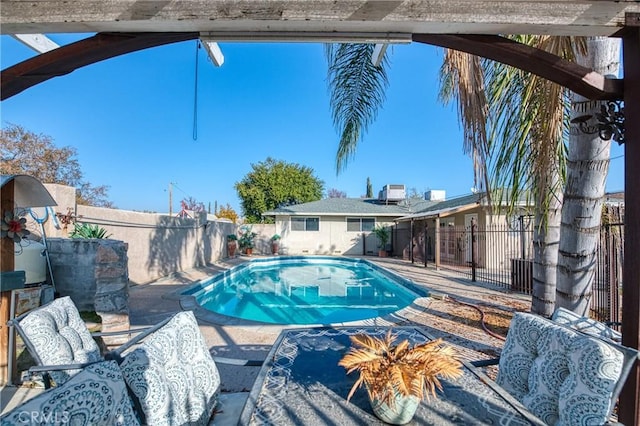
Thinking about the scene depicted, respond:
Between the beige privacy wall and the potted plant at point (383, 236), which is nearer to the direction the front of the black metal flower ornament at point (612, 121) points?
the beige privacy wall

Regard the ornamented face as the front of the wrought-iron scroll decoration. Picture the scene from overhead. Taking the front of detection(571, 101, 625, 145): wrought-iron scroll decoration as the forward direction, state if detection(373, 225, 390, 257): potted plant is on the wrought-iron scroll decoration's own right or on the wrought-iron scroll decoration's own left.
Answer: on the wrought-iron scroll decoration's own right

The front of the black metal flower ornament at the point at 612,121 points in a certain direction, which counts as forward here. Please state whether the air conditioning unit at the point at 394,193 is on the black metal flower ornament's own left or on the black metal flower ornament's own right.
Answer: on the black metal flower ornament's own right

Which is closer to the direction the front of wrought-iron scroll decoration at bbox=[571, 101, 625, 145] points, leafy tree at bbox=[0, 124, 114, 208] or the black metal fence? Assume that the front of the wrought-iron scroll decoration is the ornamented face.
the leafy tree

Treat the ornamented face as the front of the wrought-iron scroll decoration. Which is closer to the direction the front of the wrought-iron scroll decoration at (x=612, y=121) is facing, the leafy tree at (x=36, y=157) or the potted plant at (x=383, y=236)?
the leafy tree

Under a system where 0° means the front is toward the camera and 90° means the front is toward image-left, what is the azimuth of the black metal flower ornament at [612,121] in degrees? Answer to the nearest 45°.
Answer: approximately 90°
